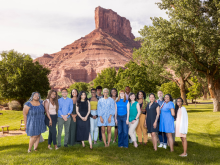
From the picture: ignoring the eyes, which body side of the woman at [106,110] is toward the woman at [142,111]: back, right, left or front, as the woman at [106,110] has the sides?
left

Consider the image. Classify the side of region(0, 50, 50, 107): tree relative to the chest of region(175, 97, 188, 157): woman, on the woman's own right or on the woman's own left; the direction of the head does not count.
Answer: on the woman's own right

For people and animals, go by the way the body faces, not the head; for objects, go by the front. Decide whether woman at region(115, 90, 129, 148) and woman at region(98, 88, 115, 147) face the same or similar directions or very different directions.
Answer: same or similar directions

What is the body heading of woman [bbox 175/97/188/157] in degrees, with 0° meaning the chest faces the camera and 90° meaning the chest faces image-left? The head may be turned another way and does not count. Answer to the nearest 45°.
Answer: approximately 45°

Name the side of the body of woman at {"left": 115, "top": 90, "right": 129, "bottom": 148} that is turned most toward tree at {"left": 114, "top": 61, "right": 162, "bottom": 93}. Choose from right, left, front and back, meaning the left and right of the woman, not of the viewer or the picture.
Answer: back

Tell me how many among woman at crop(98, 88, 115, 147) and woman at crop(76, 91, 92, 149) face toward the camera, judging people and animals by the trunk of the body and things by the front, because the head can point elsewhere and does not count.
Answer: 2

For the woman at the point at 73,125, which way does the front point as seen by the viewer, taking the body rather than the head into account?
toward the camera

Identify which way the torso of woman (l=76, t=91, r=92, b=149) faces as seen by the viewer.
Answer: toward the camera

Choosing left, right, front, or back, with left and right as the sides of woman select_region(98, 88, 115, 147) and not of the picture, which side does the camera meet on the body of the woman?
front

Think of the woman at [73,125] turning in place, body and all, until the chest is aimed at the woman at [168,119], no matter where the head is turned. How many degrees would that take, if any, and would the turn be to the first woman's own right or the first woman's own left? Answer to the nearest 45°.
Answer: approximately 90° to the first woman's own left
